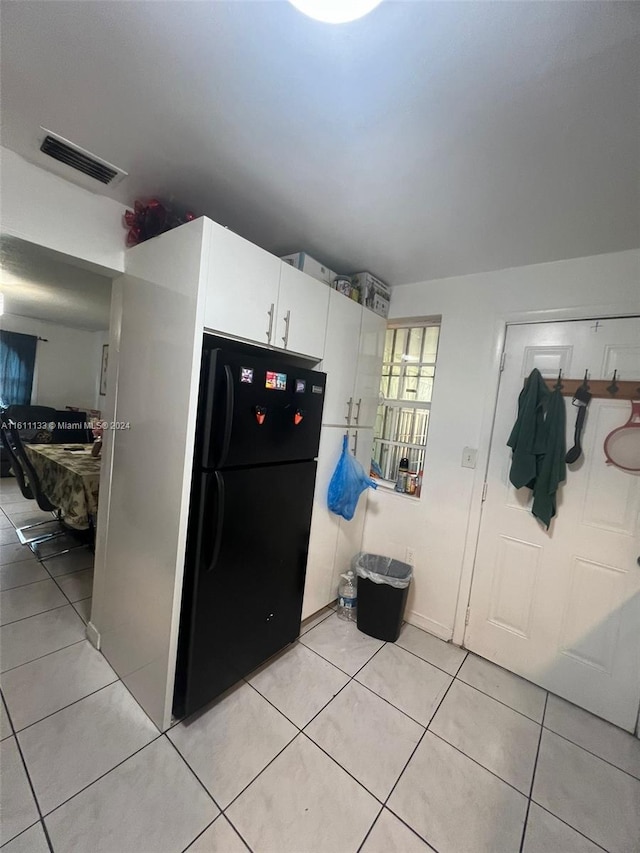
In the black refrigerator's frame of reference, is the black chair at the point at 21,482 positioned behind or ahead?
behind

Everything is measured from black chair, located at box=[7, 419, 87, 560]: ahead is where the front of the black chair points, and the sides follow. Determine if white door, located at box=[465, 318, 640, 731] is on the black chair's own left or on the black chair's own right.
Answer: on the black chair's own right

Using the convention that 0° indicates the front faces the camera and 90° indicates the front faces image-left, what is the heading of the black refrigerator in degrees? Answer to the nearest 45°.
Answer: approximately 315°

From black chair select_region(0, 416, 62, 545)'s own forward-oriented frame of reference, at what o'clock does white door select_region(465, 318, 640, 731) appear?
The white door is roughly at 2 o'clock from the black chair.

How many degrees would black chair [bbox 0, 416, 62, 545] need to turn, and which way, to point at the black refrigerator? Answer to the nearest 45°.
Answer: approximately 90° to its right

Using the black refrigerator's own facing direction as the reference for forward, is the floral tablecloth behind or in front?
behind

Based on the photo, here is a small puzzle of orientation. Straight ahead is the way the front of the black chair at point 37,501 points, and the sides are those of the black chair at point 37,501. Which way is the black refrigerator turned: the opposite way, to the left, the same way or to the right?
to the right

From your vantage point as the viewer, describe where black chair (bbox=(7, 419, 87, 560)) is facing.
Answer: facing to the right of the viewer

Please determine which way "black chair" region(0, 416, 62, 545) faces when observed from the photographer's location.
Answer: facing to the right of the viewer

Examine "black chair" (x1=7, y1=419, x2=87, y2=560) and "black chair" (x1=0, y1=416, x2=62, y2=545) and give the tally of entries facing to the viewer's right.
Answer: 2

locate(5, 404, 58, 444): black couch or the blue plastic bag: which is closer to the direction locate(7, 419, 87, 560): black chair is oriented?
the blue plastic bag

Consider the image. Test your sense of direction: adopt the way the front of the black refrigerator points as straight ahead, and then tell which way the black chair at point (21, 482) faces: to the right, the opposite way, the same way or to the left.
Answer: to the left
